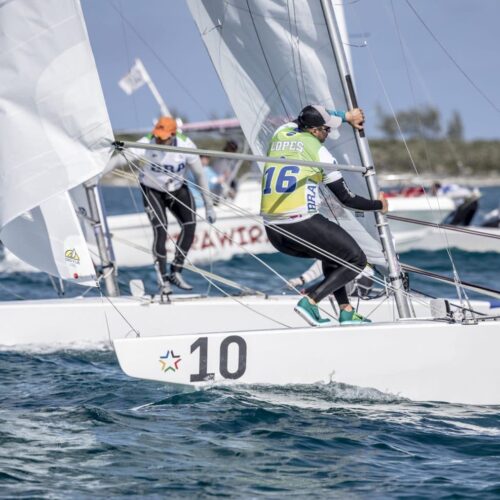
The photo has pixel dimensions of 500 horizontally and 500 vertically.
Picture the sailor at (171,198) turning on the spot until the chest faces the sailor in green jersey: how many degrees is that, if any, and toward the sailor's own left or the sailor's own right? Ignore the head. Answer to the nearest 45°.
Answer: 0° — they already face them

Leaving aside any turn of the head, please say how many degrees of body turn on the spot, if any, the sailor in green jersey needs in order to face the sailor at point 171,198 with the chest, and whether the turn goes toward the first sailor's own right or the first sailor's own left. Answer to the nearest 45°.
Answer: approximately 90° to the first sailor's own left

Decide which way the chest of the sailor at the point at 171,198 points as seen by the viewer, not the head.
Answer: toward the camera

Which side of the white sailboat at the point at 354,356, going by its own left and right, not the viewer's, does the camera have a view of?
left

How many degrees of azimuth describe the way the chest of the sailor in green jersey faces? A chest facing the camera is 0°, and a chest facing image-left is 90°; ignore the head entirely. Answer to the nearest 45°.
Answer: approximately 225°
